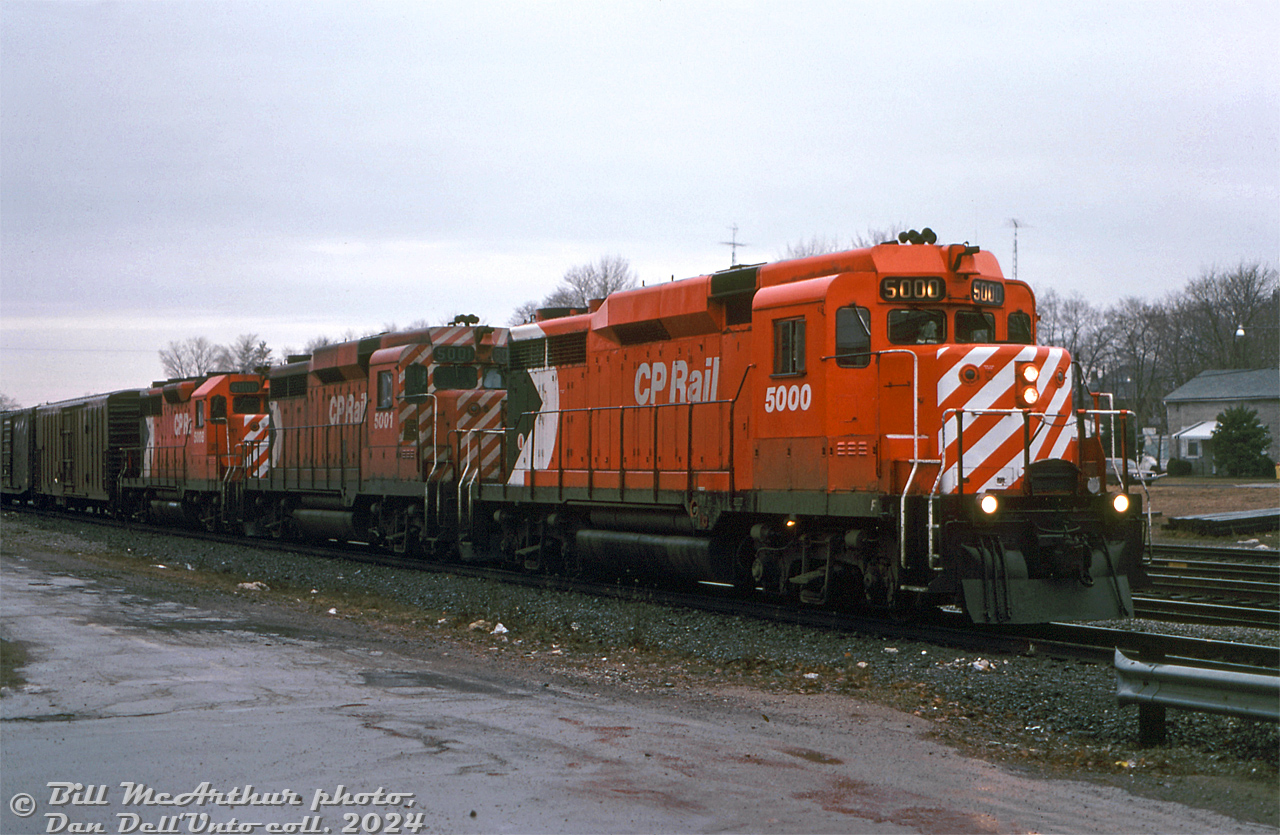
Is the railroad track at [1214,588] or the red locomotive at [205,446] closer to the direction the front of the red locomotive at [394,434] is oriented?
the railroad track

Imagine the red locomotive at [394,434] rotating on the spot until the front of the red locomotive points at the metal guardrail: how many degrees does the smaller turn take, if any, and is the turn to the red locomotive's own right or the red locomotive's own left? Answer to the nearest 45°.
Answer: approximately 45° to the red locomotive's own right

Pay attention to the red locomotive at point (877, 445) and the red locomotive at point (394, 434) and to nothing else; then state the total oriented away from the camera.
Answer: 0

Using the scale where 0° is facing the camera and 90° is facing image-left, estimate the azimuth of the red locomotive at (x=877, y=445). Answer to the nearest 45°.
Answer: approximately 315°

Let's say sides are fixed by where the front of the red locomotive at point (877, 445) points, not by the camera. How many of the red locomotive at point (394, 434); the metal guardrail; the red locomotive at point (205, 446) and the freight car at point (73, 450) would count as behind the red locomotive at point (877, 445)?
3

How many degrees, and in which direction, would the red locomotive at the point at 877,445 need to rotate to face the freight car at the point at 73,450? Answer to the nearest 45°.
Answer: approximately 180°

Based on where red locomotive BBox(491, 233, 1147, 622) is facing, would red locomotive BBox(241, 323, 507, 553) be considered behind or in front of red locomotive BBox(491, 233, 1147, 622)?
behind

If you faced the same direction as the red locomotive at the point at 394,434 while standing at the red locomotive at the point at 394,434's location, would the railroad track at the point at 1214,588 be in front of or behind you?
in front

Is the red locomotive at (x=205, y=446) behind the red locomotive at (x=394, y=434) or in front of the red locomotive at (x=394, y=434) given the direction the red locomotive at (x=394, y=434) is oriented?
behind

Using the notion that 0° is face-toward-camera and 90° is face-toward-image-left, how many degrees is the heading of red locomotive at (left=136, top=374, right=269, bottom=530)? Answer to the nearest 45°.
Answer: approximately 315°

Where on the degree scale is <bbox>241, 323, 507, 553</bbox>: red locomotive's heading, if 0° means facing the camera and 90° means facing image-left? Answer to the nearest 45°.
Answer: approximately 315°

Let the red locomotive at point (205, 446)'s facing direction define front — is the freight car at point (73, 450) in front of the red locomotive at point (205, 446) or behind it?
behind

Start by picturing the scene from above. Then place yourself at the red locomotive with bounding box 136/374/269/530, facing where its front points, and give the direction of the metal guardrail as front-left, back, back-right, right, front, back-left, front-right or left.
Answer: front-right

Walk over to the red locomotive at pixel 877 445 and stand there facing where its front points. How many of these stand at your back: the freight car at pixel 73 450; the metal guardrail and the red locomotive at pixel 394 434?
2
